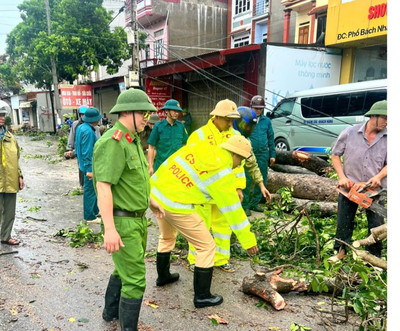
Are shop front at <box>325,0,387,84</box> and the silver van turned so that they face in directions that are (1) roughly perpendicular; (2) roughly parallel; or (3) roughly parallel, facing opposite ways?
roughly perpendicular

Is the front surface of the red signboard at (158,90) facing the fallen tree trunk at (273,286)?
yes

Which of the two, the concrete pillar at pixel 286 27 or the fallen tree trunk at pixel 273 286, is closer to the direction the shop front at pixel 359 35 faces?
the fallen tree trunk

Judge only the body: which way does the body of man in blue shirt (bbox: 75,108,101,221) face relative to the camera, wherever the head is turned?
to the viewer's right

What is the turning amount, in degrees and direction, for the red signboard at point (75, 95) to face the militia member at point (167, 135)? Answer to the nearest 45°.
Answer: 0° — it already faces them

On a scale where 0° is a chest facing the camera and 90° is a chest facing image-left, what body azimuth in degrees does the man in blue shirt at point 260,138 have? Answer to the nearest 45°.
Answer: approximately 0°
